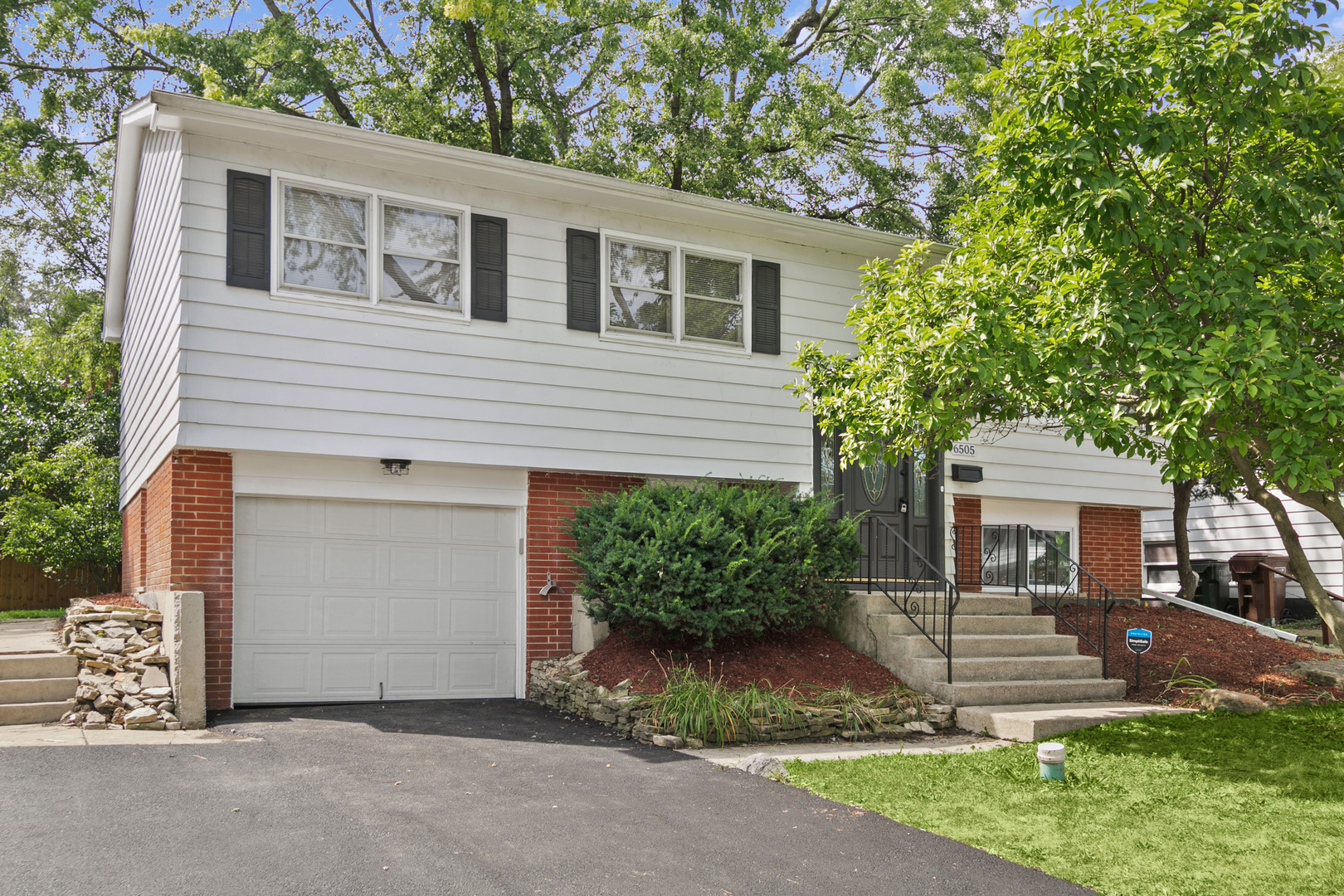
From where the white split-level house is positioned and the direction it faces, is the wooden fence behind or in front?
behind

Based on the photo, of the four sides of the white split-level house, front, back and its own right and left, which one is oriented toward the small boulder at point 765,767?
front

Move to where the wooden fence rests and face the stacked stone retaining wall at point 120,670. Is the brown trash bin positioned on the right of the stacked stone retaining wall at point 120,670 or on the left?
left

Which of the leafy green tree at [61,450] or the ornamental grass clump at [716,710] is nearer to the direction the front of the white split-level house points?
the ornamental grass clump

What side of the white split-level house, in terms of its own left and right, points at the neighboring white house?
left

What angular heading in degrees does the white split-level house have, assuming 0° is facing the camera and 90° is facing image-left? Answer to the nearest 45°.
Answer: approximately 315°

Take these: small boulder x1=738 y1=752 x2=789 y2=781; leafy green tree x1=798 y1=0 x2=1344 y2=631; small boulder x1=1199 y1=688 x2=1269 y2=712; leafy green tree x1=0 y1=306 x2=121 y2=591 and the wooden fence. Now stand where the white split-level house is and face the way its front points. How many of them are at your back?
2

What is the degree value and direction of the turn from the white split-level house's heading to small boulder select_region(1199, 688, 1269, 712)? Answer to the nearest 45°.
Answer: approximately 45° to its left

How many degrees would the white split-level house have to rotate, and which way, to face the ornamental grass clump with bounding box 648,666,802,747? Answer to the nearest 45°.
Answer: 0° — it already faces it

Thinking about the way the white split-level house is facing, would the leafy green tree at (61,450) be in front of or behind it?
behind

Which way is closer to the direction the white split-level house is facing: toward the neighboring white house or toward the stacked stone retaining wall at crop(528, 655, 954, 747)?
the stacked stone retaining wall
